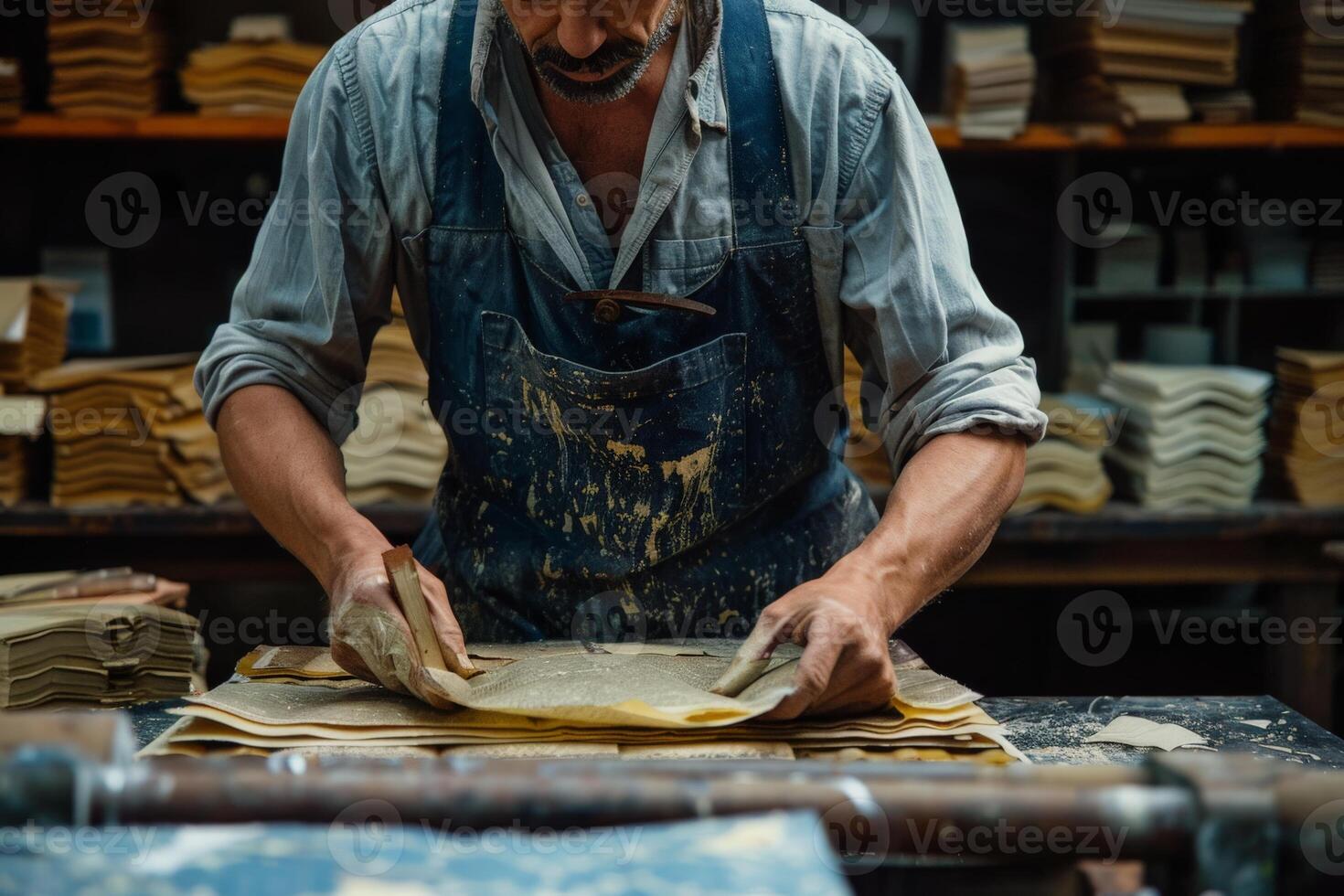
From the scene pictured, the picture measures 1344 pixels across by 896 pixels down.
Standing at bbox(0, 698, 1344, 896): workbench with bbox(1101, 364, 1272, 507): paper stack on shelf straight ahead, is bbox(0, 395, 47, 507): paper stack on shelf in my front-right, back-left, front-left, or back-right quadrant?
front-left

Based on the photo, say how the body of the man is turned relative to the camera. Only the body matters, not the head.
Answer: toward the camera

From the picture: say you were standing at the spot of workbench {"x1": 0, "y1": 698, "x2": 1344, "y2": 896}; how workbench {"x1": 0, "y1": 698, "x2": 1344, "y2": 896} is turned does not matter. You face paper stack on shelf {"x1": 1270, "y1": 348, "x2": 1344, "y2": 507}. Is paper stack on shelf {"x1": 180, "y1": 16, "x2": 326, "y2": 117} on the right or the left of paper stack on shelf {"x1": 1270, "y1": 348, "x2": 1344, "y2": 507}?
left

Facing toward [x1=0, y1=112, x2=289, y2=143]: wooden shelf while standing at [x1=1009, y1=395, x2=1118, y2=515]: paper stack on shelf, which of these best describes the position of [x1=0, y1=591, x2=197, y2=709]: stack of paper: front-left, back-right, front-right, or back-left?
front-left

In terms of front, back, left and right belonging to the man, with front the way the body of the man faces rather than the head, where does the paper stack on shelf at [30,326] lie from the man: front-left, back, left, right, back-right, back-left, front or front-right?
back-right

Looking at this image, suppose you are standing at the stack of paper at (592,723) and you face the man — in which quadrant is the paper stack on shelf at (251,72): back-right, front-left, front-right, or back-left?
front-left

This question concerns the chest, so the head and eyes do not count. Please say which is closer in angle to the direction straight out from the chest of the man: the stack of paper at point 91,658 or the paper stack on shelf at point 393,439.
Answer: the stack of paper

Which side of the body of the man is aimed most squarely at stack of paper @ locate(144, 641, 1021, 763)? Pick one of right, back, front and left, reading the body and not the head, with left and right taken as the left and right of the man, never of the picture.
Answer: front

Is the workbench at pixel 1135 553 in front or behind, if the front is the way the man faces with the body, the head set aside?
behind

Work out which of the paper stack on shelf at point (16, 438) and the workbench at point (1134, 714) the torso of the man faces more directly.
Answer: the workbench
